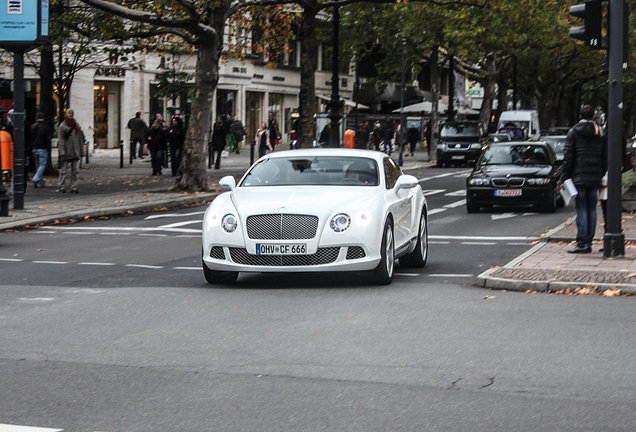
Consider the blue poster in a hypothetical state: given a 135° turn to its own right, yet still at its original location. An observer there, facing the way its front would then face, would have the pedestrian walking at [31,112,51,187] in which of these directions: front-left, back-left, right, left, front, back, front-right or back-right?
front-right

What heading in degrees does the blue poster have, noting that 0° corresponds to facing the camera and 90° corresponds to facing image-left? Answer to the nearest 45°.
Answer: approximately 0°
